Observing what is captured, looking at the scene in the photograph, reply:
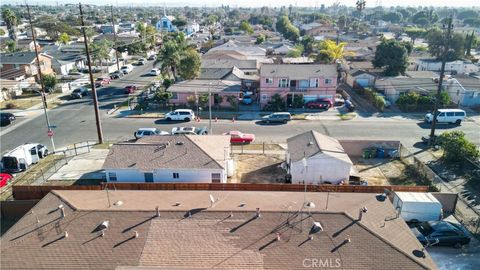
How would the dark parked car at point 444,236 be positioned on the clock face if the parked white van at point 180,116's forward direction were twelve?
The dark parked car is roughly at 8 o'clock from the parked white van.

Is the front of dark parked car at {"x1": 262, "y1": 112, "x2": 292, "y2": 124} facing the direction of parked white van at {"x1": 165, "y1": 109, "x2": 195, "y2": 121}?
yes

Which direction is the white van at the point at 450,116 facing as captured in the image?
to the viewer's left

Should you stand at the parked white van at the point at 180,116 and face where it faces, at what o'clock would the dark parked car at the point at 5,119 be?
The dark parked car is roughly at 12 o'clock from the parked white van.

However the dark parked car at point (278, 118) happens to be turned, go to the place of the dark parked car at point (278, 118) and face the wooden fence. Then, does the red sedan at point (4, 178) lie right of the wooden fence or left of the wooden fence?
right

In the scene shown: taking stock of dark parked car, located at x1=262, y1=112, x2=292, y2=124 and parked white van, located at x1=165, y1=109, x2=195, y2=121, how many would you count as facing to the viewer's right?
0

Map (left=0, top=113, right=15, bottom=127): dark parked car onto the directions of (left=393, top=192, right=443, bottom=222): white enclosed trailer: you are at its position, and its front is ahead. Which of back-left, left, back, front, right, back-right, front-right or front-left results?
back

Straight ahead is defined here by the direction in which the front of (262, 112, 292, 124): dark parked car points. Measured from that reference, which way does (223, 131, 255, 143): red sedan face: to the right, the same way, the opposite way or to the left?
the opposite way

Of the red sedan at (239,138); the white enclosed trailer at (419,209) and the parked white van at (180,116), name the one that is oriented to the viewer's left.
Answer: the parked white van

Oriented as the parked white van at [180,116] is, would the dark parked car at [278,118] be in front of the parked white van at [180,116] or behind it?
behind

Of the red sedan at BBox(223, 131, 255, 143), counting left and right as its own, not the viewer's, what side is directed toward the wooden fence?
right

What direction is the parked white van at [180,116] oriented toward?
to the viewer's left

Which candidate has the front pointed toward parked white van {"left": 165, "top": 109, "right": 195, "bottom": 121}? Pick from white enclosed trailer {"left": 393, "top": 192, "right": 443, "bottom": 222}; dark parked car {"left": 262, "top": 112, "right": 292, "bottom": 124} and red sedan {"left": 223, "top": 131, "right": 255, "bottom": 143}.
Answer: the dark parked car
